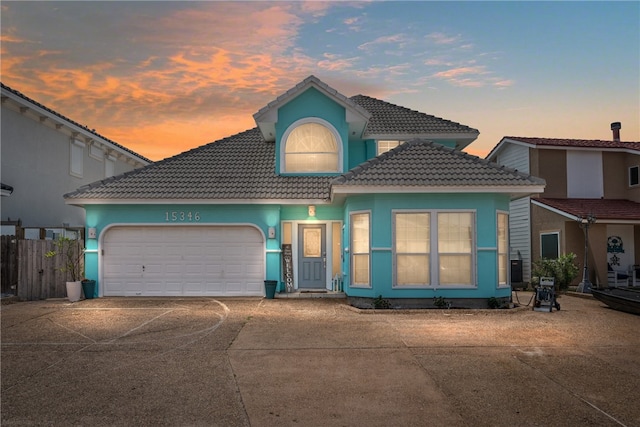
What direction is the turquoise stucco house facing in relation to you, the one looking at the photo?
facing the viewer

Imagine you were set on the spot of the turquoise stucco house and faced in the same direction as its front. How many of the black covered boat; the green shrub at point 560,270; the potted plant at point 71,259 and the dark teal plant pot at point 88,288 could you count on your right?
2

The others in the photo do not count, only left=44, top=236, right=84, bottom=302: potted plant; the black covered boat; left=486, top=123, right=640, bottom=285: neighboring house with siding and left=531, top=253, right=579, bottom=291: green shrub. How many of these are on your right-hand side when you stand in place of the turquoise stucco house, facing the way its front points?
1

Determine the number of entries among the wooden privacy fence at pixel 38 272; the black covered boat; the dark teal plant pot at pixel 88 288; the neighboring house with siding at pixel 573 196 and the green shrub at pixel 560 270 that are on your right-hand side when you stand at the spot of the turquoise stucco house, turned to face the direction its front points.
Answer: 2

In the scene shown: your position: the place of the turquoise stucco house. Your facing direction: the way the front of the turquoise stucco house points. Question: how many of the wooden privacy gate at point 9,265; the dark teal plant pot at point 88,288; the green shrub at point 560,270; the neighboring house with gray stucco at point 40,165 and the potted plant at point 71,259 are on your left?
1

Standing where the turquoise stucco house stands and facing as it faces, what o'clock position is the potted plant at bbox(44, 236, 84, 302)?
The potted plant is roughly at 3 o'clock from the turquoise stucco house.

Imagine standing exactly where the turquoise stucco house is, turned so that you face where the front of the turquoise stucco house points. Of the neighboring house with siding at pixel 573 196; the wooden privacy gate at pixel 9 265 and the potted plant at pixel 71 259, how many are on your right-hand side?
2

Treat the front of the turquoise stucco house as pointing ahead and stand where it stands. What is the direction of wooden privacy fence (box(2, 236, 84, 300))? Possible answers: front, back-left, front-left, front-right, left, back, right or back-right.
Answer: right

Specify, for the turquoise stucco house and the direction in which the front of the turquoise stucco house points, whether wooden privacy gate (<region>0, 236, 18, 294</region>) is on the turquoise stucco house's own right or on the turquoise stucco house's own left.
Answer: on the turquoise stucco house's own right

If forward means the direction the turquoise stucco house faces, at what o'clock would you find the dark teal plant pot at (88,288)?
The dark teal plant pot is roughly at 3 o'clock from the turquoise stucco house.

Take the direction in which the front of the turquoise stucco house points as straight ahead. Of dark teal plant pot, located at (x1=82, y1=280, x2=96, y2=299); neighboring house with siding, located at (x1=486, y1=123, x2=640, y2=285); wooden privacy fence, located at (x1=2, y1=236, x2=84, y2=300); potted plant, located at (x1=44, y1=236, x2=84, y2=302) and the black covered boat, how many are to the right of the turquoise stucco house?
3
